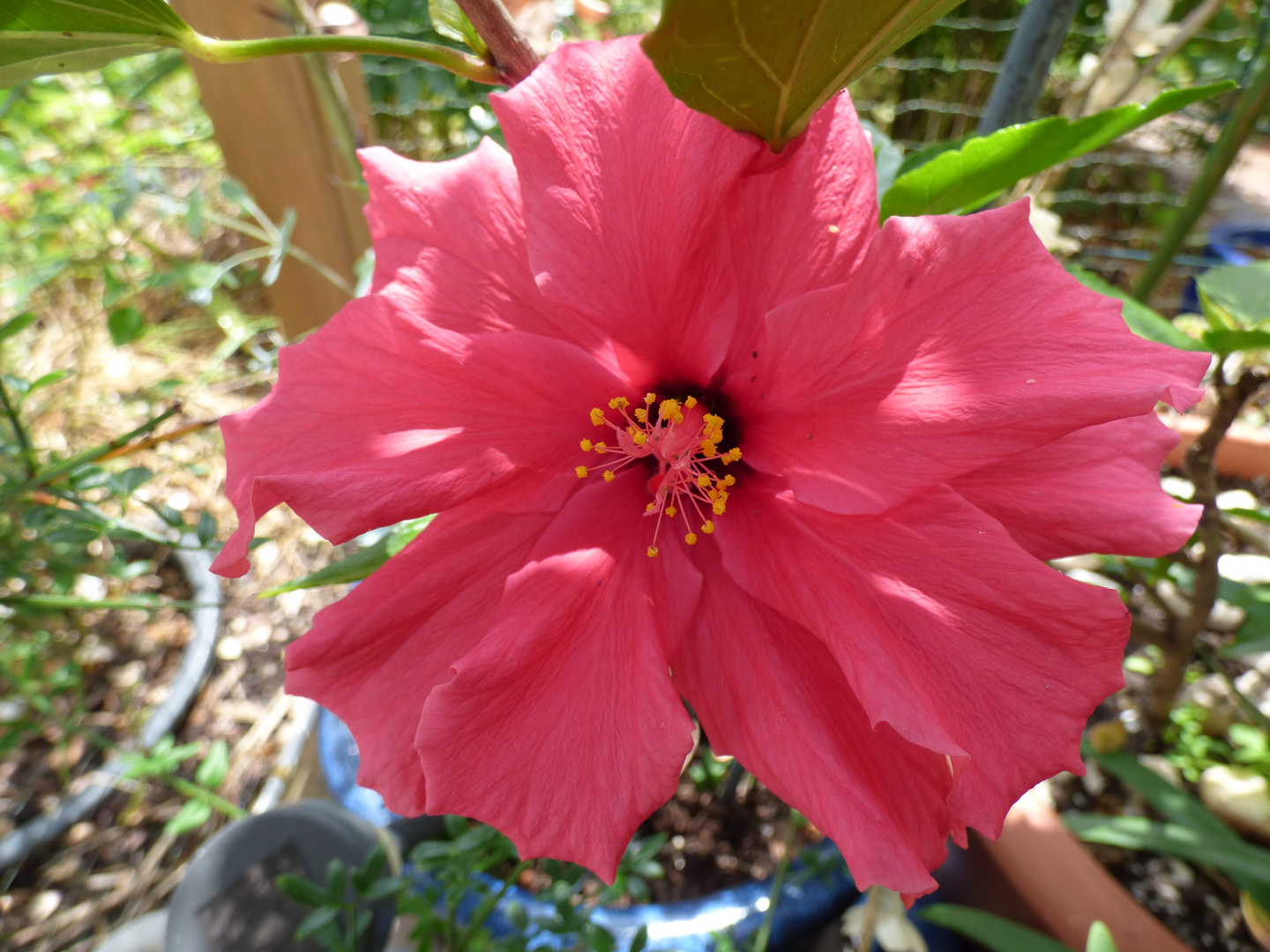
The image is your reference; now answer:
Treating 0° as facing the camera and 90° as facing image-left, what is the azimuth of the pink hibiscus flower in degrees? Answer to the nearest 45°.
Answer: approximately 0°

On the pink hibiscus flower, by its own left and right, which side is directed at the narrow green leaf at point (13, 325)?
right

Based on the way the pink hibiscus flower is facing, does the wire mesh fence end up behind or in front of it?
behind

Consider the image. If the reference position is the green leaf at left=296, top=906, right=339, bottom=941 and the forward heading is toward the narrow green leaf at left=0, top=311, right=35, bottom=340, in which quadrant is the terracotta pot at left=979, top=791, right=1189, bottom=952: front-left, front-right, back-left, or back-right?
back-right

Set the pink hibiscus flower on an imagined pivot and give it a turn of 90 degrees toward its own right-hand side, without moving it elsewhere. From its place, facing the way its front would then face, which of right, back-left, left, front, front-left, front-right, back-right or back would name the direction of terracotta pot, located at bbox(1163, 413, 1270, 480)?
back-right
